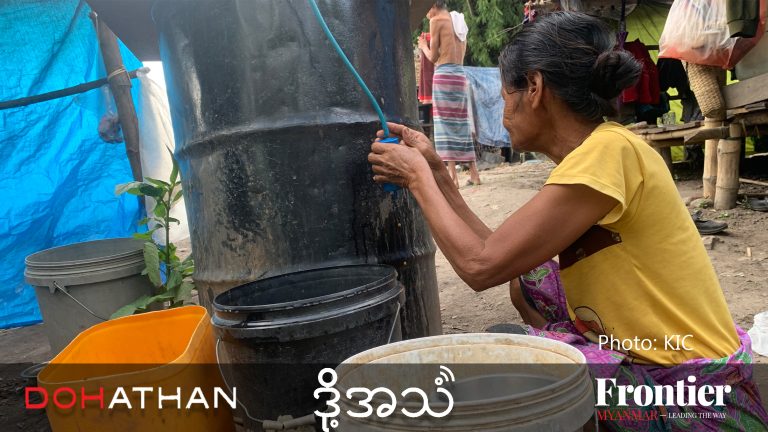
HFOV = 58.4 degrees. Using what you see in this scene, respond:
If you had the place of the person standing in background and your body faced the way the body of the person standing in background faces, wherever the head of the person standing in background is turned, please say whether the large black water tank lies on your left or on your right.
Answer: on your left

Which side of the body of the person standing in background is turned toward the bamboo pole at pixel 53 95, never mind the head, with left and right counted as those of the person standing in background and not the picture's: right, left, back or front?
left

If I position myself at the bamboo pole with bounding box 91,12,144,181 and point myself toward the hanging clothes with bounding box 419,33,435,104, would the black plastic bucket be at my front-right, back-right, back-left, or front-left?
back-right

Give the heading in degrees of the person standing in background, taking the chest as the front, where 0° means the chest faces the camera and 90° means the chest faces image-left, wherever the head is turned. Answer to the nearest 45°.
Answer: approximately 135°

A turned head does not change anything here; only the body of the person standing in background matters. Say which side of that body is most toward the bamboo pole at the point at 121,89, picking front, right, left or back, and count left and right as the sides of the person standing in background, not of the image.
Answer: left

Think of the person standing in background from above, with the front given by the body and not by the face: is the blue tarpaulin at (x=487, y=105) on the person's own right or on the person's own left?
on the person's own right

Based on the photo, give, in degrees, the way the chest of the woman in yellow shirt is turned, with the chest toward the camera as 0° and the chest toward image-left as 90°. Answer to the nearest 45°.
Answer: approximately 90°

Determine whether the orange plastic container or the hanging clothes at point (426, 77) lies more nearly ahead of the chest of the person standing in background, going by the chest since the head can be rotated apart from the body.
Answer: the hanging clothes
